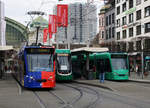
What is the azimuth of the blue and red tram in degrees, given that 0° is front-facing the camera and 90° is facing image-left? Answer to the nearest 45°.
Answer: approximately 0°

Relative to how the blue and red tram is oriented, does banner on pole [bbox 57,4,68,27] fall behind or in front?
behind

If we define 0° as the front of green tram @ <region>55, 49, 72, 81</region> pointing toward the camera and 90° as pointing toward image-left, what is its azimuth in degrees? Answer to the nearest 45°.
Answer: approximately 0°

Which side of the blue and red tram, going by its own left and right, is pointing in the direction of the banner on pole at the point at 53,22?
back

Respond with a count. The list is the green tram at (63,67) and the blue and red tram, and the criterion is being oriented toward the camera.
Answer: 2

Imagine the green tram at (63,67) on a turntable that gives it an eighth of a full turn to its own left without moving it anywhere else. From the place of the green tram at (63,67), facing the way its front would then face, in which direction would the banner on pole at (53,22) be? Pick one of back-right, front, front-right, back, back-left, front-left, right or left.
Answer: back-left

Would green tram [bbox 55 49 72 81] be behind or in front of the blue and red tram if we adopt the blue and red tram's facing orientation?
behind
